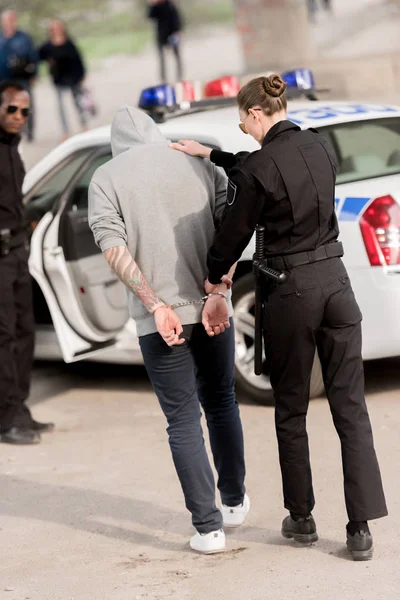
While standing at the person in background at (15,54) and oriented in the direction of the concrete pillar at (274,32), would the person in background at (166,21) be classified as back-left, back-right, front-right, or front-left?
front-left

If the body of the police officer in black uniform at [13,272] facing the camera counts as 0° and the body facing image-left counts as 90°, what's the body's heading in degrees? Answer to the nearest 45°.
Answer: approximately 315°

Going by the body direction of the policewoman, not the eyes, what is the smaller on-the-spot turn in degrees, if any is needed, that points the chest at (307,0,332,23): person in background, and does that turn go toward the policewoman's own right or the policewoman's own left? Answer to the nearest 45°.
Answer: approximately 45° to the policewoman's own right

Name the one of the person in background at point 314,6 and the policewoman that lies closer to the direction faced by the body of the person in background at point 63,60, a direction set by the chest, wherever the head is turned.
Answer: the policewoman

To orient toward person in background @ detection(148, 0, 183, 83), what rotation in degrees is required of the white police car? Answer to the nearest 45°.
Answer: approximately 45° to its right

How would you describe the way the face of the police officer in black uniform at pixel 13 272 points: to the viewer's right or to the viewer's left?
to the viewer's right

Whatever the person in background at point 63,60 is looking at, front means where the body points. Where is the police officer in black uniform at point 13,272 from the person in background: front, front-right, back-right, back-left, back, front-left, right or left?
front

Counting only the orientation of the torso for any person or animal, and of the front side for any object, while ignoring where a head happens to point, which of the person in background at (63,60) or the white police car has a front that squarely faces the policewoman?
the person in background

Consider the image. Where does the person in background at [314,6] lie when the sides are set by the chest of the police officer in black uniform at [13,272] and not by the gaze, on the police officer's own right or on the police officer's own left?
on the police officer's own left

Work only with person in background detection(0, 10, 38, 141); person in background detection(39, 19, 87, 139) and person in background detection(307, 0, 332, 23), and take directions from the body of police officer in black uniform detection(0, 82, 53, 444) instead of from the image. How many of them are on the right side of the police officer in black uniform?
0

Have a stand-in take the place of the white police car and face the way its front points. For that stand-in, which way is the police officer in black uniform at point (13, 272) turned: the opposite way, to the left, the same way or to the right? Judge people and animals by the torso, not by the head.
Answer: the opposite way

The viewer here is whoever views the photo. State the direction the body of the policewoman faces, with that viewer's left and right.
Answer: facing away from the viewer and to the left of the viewer

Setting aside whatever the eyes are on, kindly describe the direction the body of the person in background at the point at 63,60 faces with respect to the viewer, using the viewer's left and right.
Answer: facing the viewer

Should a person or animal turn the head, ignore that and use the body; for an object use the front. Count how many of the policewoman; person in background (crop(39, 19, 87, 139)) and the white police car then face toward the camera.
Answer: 1

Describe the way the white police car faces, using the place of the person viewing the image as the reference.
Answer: facing away from the viewer and to the left of the viewer

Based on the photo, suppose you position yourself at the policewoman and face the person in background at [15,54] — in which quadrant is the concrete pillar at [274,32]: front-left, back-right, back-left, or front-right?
front-right

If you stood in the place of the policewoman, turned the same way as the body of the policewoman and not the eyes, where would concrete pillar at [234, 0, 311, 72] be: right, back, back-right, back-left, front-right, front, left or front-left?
front-right

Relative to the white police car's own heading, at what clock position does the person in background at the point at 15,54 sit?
The person in background is roughly at 1 o'clock from the white police car.

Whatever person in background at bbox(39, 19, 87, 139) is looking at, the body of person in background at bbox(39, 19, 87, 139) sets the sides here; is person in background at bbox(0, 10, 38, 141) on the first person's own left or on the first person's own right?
on the first person's own right
